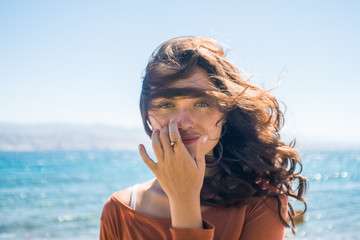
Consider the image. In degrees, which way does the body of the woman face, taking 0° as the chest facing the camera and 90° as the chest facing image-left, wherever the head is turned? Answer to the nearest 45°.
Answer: approximately 0°
